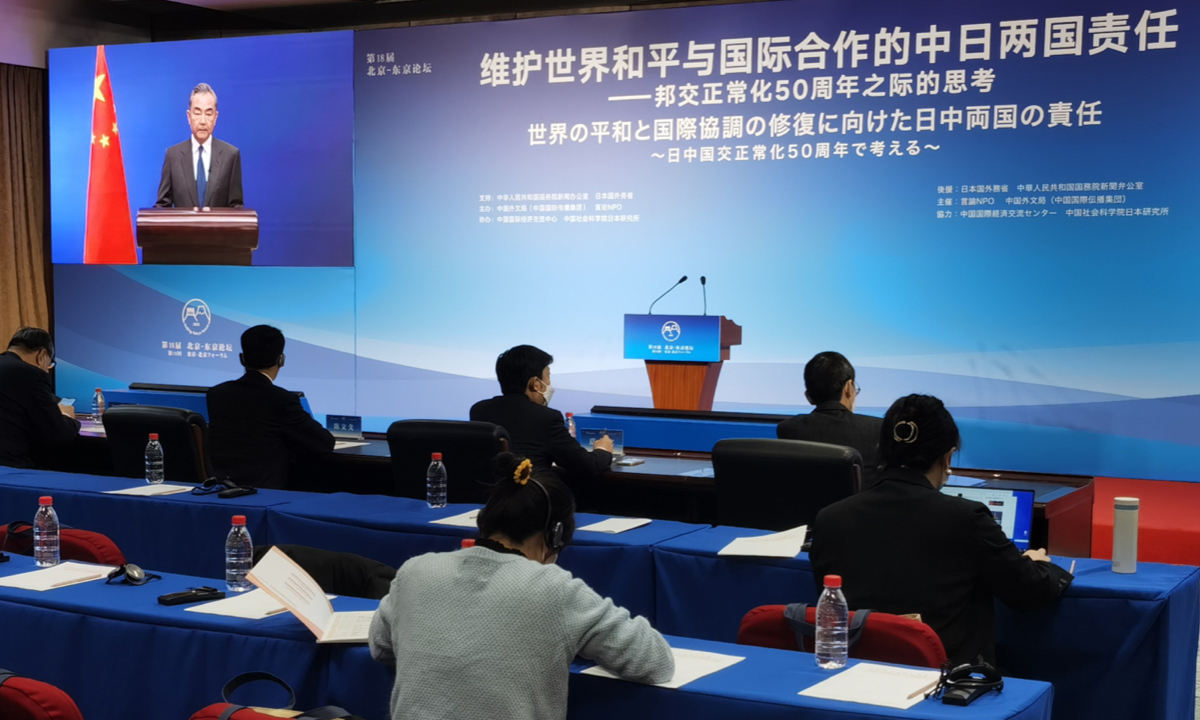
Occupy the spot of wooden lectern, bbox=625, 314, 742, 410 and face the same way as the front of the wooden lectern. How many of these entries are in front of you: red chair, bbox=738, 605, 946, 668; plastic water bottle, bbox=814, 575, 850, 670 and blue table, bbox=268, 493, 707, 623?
3

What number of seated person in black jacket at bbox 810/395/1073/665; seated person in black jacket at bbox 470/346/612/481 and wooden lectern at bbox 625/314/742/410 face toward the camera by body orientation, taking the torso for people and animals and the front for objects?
1

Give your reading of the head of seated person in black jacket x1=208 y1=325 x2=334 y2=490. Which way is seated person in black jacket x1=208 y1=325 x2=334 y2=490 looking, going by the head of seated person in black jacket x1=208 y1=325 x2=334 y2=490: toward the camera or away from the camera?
away from the camera

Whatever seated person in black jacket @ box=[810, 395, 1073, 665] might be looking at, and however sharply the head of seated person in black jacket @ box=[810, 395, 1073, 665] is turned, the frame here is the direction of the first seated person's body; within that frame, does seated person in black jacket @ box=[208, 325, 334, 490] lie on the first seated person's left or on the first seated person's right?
on the first seated person's left

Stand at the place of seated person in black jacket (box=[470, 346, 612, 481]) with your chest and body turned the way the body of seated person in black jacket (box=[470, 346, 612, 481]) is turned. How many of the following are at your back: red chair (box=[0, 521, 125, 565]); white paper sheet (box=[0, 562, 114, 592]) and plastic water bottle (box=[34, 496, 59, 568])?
3

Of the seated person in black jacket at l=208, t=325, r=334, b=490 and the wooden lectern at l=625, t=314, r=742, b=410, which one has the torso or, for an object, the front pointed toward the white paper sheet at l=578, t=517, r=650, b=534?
the wooden lectern

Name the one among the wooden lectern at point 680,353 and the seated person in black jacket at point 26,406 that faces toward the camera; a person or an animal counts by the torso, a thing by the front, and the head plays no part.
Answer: the wooden lectern

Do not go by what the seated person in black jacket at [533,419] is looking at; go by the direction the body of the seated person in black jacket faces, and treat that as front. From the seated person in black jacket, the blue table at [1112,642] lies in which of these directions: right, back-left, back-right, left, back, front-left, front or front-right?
right

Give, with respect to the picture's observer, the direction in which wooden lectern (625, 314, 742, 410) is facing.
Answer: facing the viewer

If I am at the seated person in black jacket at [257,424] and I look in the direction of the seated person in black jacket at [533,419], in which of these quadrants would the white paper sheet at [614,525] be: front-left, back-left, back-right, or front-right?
front-right

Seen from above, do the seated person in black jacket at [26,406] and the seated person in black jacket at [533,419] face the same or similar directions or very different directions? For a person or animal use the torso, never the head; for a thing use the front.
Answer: same or similar directions

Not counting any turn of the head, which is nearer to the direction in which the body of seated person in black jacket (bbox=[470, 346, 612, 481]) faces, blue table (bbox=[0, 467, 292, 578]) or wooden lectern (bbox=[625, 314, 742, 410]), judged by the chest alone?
the wooden lectern

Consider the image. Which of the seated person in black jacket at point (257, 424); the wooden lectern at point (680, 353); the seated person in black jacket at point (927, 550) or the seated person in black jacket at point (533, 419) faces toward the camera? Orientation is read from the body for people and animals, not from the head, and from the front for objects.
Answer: the wooden lectern

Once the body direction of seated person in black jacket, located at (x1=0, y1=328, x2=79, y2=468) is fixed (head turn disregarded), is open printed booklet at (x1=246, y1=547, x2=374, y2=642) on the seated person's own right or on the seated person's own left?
on the seated person's own right

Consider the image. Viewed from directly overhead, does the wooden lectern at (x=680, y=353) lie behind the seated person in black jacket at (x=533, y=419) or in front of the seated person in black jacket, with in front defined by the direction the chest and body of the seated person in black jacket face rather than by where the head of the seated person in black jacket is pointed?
in front

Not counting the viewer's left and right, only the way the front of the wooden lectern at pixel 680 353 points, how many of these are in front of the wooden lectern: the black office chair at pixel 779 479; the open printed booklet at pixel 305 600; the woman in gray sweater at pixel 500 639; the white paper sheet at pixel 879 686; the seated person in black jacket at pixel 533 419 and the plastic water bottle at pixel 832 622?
6

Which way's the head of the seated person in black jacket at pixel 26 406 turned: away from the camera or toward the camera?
away from the camera

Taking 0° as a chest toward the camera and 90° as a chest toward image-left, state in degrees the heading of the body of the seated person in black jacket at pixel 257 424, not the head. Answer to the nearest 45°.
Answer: approximately 225°

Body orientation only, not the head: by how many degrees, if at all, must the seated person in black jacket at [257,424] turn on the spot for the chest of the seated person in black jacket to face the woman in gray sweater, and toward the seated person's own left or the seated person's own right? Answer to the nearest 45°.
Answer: approximately 135° to the seated person's own right

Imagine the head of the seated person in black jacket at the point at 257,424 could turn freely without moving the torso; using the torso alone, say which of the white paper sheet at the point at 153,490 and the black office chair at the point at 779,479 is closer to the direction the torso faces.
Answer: the black office chair
